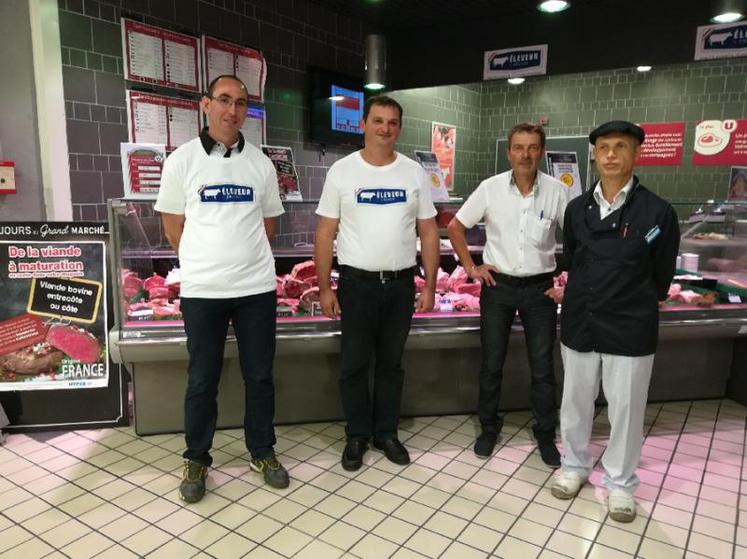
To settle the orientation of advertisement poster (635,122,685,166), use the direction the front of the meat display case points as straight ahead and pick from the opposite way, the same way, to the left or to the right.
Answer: the same way

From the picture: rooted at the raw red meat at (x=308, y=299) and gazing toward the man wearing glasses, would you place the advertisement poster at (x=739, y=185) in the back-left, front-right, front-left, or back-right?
back-left

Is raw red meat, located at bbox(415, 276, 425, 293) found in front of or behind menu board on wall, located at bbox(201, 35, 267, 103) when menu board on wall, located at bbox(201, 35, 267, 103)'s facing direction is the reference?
in front

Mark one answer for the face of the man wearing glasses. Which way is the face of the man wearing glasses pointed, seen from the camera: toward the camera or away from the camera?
toward the camera

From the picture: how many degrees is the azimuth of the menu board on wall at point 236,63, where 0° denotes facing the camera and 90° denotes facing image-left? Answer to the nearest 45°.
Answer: approximately 315°

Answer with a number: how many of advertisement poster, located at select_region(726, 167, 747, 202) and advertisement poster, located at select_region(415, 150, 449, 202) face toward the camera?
2

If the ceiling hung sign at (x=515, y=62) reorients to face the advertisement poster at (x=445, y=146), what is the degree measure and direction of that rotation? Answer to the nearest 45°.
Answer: approximately 135° to its right

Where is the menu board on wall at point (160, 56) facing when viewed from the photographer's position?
facing the viewer and to the right of the viewer

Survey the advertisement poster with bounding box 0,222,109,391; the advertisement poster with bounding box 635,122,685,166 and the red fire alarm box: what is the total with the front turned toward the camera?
3

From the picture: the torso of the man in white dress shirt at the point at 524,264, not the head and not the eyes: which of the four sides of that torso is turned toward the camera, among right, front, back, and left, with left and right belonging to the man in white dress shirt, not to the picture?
front

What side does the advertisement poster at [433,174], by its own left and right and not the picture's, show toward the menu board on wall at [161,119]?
right

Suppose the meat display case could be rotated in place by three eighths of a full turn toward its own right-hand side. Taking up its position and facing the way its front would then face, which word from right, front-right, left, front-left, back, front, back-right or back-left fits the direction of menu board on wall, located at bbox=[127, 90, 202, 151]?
front

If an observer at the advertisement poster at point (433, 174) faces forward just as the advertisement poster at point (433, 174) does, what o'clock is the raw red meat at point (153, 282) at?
The raw red meat is roughly at 2 o'clock from the advertisement poster.

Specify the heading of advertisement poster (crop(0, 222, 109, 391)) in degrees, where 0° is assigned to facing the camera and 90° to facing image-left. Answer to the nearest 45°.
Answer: approximately 0°

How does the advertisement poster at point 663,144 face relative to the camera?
toward the camera

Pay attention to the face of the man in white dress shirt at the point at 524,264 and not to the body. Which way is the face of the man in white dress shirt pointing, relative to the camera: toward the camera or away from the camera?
toward the camera

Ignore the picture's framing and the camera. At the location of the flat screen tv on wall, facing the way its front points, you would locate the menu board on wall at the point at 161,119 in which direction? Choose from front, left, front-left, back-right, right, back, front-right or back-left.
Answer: right

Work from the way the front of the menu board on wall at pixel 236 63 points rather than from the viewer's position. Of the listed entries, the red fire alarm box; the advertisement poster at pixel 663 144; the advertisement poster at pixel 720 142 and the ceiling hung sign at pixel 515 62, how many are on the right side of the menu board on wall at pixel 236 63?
1

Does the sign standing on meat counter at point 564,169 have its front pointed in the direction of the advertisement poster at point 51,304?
no

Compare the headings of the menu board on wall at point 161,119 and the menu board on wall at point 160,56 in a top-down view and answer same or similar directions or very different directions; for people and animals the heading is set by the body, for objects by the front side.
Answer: same or similar directions

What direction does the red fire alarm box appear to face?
toward the camera
